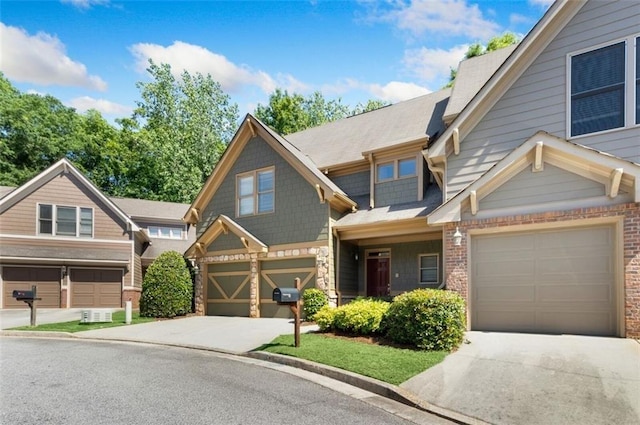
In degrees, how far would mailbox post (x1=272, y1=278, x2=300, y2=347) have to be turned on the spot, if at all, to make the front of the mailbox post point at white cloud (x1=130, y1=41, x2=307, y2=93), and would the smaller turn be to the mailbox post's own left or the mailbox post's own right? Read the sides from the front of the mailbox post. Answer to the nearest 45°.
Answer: approximately 135° to the mailbox post's own right

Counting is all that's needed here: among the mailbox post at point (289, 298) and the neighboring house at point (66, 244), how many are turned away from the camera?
0

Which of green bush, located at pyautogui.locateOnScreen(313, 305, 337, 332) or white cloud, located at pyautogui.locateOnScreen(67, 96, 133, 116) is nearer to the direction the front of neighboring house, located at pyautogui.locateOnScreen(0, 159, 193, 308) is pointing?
the green bush

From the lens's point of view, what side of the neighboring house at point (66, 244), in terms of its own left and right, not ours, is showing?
front

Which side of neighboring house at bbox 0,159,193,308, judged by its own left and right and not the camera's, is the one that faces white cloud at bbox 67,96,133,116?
back

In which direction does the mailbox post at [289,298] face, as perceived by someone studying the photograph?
facing the viewer and to the left of the viewer

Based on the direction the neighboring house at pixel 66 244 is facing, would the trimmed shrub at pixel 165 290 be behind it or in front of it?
in front
